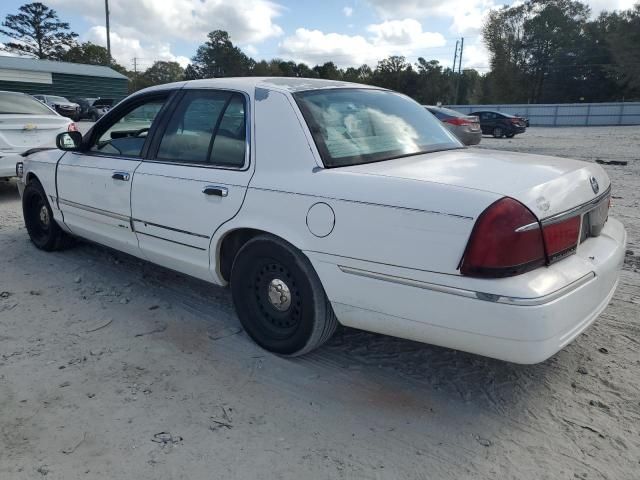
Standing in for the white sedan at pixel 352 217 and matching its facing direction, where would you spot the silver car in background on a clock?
The silver car in background is roughly at 2 o'clock from the white sedan.

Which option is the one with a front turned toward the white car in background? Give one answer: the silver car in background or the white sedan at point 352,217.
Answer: the white sedan

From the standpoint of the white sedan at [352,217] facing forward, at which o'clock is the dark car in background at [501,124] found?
The dark car in background is roughly at 2 o'clock from the white sedan.

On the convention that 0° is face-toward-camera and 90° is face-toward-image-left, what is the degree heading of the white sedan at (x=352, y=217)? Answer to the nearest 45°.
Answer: approximately 135°

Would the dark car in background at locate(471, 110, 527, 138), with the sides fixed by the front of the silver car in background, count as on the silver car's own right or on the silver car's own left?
on the silver car's own right

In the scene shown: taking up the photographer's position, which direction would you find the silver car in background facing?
facing away from the viewer and to the left of the viewer

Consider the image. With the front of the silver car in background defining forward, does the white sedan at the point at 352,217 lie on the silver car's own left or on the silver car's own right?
on the silver car's own left

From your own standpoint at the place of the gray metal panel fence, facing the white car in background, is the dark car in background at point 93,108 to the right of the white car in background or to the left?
right

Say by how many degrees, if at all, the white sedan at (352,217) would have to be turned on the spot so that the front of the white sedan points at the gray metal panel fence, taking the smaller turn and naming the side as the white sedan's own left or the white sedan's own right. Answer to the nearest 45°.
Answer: approximately 90° to the white sedan's own right

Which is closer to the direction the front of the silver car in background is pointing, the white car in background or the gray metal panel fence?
the gray metal panel fence

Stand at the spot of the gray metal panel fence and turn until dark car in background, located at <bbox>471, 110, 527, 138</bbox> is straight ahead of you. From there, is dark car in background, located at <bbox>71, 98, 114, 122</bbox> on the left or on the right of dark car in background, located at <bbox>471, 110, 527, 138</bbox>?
right
